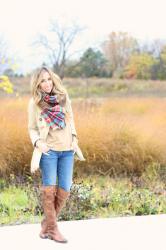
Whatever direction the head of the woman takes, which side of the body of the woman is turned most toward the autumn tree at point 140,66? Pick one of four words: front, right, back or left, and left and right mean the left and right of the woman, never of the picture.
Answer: back

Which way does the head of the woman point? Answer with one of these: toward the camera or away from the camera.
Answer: toward the camera

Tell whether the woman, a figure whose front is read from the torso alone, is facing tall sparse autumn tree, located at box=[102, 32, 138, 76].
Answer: no

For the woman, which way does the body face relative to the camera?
toward the camera
